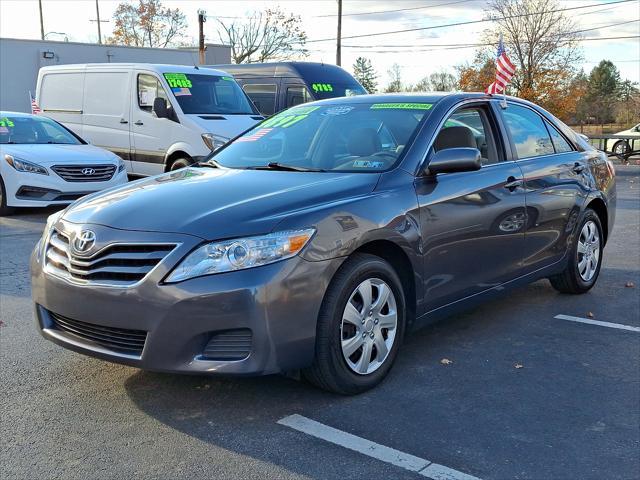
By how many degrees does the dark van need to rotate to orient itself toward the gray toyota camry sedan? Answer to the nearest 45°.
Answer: approximately 45° to its right

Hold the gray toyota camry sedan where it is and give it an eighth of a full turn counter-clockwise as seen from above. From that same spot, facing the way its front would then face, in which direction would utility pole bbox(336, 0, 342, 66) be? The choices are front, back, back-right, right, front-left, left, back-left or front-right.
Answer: back

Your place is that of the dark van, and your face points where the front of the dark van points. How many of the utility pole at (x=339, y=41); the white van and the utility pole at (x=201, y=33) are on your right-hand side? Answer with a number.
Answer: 1

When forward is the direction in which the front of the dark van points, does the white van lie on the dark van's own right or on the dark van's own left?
on the dark van's own right

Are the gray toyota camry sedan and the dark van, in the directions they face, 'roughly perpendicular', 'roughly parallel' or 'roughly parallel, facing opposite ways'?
roughly perpendicular

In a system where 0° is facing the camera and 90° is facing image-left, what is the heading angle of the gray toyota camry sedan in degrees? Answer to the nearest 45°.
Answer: approximately 45°

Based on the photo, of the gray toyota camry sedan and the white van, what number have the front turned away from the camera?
0

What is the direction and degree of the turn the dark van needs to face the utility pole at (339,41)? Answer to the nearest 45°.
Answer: approximately 135° to its left

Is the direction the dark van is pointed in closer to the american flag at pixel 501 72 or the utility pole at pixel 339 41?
the american flag

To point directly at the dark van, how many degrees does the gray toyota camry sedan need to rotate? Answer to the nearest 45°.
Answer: approximately 135° to its right

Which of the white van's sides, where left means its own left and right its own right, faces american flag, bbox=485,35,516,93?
front

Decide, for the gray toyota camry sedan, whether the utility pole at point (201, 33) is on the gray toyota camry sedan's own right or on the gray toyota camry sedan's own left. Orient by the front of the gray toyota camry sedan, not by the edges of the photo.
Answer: on the gray toyota camry sedan's own right

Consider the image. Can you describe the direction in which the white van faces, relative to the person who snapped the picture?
facing the viewer and to the right of the viewer

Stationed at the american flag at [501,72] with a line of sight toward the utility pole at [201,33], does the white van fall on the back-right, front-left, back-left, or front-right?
front-left

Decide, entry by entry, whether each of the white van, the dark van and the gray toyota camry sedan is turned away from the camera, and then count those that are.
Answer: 0

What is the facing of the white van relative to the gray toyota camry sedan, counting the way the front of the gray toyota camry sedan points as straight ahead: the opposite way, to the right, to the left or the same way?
to the left
